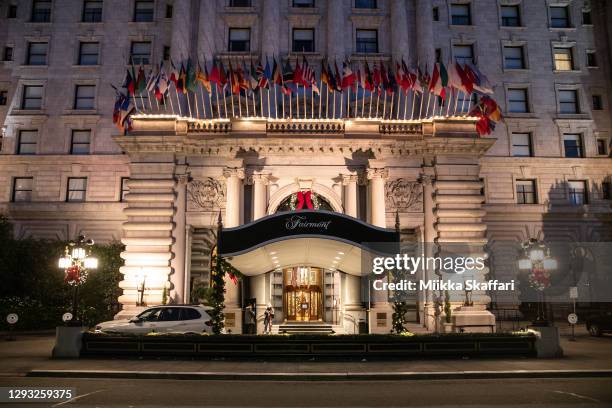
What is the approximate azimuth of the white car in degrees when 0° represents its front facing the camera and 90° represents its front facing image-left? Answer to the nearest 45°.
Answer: approximately 90°

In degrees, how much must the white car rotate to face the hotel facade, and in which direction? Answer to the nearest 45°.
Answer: approximately 135° to its right

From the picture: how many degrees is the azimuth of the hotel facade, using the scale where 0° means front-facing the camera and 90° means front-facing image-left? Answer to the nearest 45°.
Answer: approximately 0°

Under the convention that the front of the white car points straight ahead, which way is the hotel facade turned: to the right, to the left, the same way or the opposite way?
to the left
